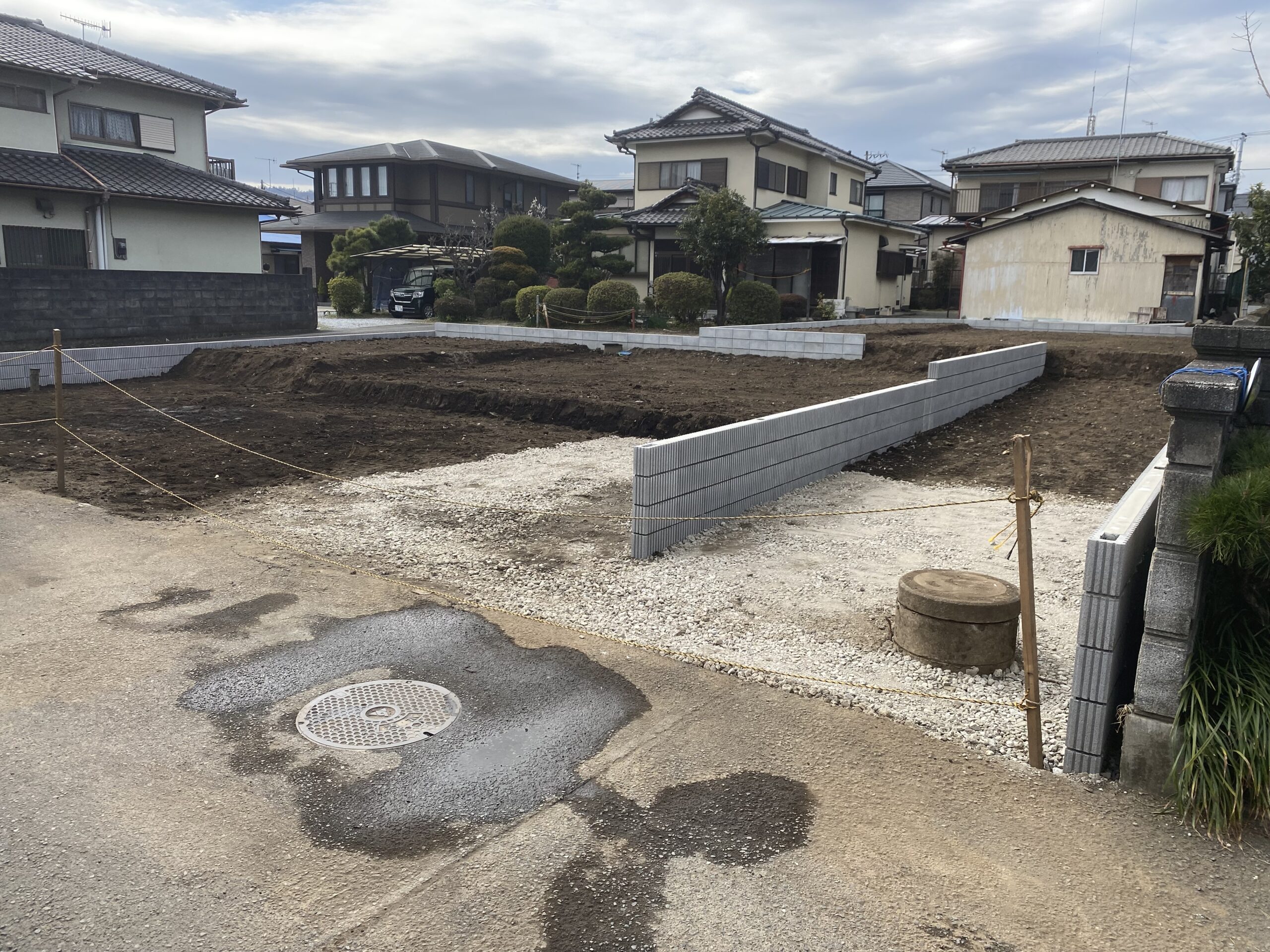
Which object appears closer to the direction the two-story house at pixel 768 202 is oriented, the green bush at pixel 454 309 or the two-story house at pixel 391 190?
the green bush

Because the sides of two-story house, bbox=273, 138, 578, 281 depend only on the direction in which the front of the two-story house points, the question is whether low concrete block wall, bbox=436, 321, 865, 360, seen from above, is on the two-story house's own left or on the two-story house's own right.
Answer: on the two-story house's own left

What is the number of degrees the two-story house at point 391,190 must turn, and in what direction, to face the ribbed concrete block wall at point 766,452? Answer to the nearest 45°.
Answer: approximately 45° to its left

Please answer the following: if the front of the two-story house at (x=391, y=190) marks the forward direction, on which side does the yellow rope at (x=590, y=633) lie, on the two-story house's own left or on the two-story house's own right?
on the two-story house's own left

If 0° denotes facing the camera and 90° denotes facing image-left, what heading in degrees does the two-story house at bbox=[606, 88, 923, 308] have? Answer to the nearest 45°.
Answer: approximately 45°

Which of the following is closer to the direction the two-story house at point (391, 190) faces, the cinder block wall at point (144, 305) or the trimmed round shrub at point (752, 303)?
the cinder block wall

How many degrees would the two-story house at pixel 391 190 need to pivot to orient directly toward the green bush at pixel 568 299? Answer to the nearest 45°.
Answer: approximately 45° to its left
